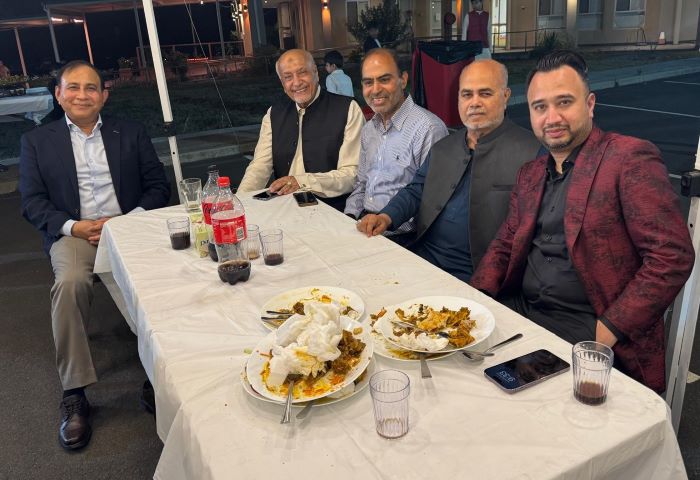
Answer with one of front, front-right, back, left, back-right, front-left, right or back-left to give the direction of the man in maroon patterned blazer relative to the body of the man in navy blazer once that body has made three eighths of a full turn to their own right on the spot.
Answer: back

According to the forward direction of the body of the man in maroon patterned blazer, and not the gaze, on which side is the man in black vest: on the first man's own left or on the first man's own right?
on the first man's own right

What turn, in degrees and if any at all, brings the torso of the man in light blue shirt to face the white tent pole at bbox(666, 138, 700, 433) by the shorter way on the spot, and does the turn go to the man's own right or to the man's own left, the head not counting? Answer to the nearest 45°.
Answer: approximately 90° to the man's own left

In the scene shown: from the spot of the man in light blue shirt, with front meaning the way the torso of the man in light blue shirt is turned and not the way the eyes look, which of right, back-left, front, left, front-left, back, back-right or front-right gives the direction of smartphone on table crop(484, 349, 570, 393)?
front-left

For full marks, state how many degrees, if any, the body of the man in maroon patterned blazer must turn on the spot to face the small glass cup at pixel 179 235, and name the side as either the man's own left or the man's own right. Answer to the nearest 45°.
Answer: approximately 45° to the man's own right

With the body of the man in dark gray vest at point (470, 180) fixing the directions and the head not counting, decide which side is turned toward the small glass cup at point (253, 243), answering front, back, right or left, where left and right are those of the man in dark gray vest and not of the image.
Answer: front

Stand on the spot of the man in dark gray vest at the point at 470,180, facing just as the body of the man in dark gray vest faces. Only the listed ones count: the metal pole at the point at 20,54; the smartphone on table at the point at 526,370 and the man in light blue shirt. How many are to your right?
2

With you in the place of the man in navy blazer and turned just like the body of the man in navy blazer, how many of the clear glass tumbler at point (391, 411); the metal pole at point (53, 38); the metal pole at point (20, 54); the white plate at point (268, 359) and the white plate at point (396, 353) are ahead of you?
3

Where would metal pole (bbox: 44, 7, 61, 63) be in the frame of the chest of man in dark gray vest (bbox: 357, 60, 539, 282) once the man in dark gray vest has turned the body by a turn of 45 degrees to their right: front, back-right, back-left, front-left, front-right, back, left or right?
front-right

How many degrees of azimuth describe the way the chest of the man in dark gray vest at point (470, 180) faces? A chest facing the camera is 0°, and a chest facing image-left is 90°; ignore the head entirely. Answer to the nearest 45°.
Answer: approximately 45°

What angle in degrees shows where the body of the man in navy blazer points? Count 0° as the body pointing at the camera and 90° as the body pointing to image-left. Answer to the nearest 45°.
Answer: approximately 0°

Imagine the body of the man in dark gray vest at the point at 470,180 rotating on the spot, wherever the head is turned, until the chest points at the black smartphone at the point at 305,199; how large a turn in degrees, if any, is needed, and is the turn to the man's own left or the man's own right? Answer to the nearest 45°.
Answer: approximately 45° to the man's own right
